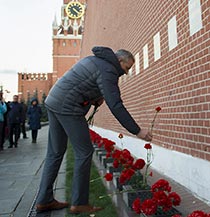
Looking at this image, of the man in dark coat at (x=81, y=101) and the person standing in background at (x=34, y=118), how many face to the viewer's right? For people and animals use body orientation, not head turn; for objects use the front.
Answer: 1

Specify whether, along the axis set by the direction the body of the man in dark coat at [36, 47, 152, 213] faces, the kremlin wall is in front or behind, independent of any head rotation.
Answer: in front

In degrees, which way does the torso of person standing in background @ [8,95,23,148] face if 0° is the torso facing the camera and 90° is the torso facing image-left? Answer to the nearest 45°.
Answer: approximately 0°

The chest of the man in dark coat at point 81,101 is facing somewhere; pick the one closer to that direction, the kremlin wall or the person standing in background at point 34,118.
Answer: the kremlin wall

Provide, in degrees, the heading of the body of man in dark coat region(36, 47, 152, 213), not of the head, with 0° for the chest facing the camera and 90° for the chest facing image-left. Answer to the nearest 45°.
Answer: approximately 270°

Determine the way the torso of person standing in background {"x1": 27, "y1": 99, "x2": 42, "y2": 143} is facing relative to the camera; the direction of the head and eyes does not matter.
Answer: toward the camera

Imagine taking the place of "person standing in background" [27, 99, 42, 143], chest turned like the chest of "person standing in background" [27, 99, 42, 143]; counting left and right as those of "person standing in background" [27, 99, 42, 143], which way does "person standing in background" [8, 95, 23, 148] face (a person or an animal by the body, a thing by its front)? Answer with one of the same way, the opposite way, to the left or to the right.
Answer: the same way

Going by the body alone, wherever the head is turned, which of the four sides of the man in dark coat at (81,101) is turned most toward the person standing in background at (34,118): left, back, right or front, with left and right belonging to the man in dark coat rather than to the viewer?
left

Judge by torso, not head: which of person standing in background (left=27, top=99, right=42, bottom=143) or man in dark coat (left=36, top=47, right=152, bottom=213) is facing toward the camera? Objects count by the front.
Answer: the person standing in background

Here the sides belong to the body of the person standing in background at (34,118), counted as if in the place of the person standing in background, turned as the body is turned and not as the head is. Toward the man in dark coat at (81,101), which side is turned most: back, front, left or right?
front

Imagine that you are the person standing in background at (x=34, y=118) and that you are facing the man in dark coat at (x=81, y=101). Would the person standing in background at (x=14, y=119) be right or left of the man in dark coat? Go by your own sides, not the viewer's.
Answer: right

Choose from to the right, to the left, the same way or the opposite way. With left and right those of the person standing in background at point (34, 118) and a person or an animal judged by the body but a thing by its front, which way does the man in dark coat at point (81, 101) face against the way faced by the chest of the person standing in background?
to the left

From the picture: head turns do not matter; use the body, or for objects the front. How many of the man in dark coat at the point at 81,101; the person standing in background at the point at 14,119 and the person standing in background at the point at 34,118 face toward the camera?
2
